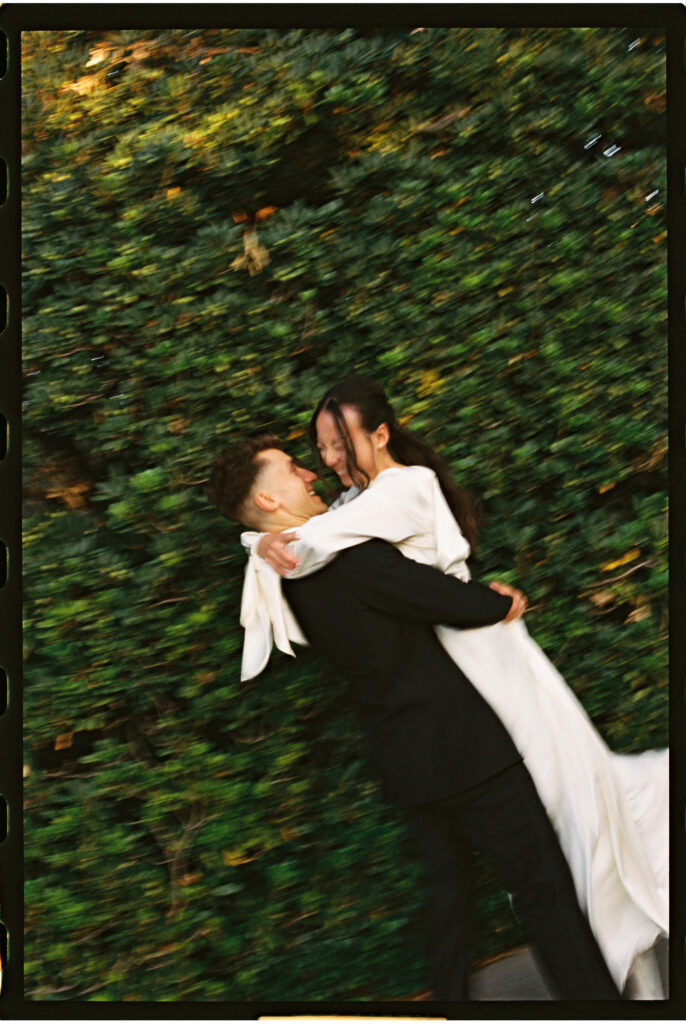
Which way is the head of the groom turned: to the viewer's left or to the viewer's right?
to the viewer's right

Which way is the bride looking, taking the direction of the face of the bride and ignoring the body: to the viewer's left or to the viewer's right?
to the viewer's left

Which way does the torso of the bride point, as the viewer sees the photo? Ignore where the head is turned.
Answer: to the viewer's left
